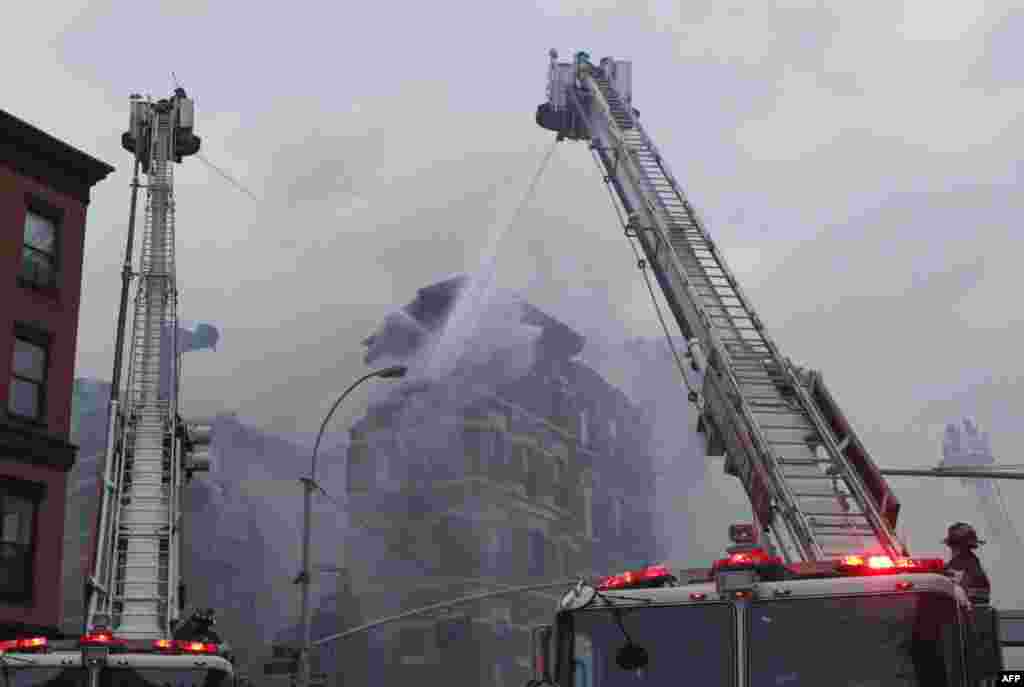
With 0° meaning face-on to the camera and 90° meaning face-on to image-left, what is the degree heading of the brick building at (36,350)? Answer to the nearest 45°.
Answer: approximately 315°

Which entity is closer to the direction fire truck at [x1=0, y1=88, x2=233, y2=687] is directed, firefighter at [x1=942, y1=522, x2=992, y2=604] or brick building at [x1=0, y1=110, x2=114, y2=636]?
the firefighter

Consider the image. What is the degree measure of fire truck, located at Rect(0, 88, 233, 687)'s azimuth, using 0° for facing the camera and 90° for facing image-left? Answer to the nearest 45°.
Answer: approximately 0°
